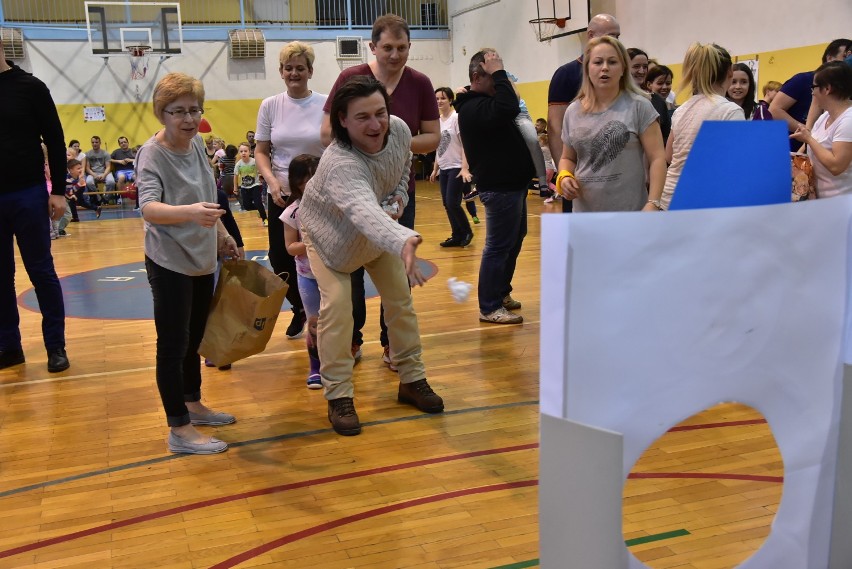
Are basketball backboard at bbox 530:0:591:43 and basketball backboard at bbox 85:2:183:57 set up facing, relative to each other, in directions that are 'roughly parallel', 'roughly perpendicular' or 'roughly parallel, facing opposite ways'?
roughly perpendicular

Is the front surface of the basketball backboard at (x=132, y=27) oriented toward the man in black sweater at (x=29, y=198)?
yes

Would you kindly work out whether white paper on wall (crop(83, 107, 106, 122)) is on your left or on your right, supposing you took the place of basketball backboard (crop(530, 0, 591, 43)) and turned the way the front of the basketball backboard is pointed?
on your right

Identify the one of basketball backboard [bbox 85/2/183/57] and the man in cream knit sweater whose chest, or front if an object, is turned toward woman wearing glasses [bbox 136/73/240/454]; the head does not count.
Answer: the basketball backboard

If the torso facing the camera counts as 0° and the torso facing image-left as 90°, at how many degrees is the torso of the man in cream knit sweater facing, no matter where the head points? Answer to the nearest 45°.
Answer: approximately 315°

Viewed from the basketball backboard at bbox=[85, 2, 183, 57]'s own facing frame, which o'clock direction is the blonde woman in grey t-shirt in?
The blonde woman in grey t-shirt is roughly at 12 o'clock from the basketball backboard.

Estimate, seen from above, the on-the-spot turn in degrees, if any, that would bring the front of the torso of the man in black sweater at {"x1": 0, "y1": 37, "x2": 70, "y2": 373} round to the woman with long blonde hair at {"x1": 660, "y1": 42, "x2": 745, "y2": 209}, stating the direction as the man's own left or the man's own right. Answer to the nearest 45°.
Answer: approximately 45° to the man's own left

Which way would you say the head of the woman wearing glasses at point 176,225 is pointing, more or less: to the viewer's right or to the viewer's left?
to the viewer's right

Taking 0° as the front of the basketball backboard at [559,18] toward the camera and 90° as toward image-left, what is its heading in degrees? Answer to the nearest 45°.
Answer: approximately 45°
